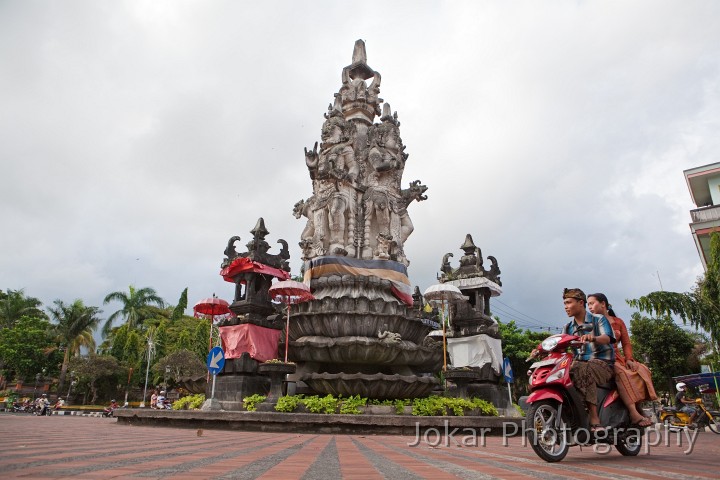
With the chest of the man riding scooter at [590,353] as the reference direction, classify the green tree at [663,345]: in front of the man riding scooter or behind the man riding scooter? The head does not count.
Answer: behind

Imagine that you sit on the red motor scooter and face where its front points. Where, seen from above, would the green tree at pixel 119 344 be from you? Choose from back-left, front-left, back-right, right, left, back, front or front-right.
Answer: right

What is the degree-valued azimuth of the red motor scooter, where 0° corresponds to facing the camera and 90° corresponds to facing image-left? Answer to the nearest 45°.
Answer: approximately 45°

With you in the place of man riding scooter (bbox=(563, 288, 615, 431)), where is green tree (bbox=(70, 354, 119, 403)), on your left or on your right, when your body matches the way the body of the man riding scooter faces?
on your right

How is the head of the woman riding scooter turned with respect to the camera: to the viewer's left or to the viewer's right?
to the viewer's left

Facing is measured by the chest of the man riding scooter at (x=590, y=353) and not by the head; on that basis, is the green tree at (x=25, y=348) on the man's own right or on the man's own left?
on the man's own right

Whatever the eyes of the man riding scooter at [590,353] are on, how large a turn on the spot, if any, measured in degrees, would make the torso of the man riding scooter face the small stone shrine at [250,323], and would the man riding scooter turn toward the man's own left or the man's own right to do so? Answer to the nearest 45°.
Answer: approximately 90° to the man's own right

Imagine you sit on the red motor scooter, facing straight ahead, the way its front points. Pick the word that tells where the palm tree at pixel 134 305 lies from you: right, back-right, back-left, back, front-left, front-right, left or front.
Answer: right

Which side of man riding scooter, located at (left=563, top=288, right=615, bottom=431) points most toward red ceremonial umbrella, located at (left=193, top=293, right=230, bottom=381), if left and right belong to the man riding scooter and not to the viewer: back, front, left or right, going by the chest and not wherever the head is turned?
right

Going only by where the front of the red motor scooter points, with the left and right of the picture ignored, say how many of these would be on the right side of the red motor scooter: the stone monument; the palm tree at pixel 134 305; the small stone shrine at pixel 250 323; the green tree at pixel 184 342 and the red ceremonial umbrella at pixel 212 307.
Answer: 5

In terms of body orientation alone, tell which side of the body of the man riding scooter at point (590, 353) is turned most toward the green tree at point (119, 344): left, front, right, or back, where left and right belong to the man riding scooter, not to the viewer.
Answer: right
